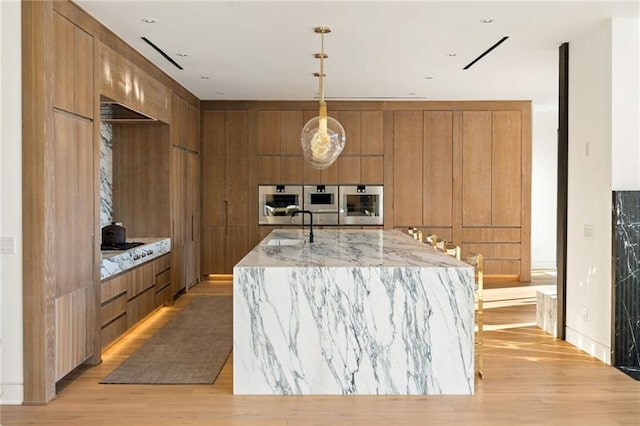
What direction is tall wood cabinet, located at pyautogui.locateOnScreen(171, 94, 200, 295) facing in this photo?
to the viewer's right

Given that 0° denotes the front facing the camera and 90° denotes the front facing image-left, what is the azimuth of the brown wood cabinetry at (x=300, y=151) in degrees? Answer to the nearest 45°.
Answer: approximately 0°

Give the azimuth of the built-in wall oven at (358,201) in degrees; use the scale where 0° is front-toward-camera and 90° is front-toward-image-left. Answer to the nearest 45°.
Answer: approximately 0°

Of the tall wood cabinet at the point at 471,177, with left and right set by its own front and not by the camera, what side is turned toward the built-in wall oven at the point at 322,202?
right

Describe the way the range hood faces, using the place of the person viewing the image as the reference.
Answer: facing to the right of the viewer

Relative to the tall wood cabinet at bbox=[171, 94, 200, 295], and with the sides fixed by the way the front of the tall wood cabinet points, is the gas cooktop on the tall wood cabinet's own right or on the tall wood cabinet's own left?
on the tall wood cabinet's own right

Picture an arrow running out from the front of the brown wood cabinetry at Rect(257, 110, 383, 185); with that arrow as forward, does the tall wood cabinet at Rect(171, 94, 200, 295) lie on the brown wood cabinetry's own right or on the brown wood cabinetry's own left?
on the brown wood cabinetry's own right

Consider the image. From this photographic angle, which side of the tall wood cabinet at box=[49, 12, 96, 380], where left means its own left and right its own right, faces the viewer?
right
